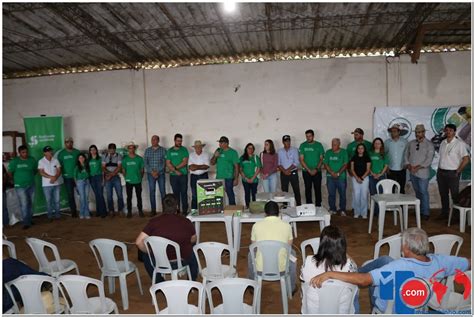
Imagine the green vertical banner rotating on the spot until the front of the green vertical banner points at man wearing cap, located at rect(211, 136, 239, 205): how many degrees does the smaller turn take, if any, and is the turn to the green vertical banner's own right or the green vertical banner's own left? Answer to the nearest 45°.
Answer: approximately 45° to the green vertical banner's own left

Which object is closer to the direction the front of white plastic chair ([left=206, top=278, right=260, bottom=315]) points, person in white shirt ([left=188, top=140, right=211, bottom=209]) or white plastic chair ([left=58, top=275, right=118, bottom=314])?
the person in white shirt

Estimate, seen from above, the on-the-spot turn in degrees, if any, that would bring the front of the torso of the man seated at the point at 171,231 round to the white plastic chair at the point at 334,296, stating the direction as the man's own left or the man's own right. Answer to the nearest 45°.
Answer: approximately 135° to the man's own right

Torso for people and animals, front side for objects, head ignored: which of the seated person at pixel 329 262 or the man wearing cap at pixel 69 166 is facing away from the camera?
the seated person

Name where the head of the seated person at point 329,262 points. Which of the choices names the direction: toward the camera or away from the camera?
away from the camera

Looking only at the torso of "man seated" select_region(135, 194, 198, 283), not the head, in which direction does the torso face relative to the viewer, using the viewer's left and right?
facing away from the viewer

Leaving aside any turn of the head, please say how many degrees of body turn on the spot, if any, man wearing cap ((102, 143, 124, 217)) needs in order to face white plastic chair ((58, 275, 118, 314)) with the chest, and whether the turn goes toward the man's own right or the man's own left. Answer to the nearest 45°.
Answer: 0° — they already face it

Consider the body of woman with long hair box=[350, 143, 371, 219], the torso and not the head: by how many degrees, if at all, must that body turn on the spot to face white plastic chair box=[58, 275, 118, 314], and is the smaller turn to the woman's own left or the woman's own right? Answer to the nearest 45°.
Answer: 0° — they already face it

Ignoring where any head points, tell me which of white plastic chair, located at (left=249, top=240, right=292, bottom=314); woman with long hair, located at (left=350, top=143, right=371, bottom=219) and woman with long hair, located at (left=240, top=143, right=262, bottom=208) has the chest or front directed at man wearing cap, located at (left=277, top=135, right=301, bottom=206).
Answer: the white plastic chair

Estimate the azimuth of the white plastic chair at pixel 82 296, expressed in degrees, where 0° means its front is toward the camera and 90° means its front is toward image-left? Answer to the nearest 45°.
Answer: approximately 225°

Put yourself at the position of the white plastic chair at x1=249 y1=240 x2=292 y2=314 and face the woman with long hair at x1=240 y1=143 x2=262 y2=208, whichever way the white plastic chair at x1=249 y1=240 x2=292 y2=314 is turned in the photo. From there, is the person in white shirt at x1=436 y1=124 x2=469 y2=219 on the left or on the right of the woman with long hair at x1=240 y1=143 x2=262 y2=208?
right

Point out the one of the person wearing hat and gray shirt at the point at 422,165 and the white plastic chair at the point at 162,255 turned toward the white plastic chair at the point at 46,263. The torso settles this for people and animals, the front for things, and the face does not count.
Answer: the person wearing hat and gray shirt

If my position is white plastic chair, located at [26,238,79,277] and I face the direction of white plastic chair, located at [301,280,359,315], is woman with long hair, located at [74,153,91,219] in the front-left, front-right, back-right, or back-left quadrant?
back-left

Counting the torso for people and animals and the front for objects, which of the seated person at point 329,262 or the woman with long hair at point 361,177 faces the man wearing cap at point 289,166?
the seated person

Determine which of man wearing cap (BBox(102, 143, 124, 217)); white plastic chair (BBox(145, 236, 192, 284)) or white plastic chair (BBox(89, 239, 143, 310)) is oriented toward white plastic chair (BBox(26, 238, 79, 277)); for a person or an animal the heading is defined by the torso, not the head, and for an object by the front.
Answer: the man wearing cap
